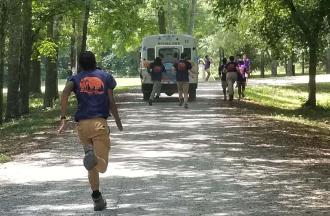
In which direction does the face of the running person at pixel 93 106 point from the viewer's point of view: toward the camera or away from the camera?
away from the camera

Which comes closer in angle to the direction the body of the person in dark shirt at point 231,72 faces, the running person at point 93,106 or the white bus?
the white bus

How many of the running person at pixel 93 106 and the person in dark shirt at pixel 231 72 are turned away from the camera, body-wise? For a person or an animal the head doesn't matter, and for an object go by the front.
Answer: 2

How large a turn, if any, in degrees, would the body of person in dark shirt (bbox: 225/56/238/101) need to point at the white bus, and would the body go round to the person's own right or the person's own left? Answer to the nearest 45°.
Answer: approximately 45° to the person's own left

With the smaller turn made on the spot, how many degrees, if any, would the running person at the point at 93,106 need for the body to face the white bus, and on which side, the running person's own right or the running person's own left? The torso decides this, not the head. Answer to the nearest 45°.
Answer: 0° — they already face it

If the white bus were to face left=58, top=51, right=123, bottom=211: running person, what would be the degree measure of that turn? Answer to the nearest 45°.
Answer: approximately 180°

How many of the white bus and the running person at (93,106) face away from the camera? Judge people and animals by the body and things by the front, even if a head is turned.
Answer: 2

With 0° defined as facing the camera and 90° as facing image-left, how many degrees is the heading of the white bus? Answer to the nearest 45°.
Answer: approximately 180°

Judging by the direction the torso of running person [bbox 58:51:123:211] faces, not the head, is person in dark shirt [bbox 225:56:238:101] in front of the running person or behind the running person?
in front

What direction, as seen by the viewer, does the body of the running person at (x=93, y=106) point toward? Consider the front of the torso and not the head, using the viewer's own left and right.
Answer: facing away from the viewer

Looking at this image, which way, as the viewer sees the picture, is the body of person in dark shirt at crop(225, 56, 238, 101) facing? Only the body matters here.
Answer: away from the camera
